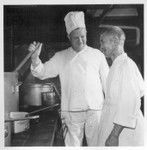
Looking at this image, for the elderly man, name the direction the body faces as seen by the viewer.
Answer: to the viewer's left

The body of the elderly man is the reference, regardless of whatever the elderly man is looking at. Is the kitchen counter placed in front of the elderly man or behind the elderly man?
in front

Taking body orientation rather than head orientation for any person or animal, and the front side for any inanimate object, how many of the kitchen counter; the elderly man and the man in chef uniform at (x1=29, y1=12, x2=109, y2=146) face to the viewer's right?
1

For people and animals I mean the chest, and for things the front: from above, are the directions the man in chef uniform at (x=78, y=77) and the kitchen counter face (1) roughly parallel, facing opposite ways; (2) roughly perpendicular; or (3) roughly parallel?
roughly perpendicular

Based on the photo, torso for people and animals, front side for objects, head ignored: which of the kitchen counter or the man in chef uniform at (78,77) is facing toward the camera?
the man in chef uniform

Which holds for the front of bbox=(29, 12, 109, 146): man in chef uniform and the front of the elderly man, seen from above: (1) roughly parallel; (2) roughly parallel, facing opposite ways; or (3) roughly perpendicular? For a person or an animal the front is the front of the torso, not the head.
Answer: roughly perpendicular

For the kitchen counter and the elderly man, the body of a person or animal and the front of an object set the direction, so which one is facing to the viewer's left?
the elderly man

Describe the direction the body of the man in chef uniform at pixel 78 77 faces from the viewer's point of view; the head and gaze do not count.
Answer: toward the camera

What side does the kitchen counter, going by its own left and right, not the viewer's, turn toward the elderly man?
front

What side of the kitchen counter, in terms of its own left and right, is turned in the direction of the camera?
right

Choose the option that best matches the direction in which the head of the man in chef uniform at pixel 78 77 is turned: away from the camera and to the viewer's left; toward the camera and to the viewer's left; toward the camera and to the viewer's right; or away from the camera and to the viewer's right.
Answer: toward the camera and to the viewer's right

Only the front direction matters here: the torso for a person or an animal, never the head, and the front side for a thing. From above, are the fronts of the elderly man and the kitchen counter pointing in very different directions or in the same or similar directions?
very different directions

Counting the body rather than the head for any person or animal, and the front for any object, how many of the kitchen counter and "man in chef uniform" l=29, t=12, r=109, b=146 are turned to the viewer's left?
0
